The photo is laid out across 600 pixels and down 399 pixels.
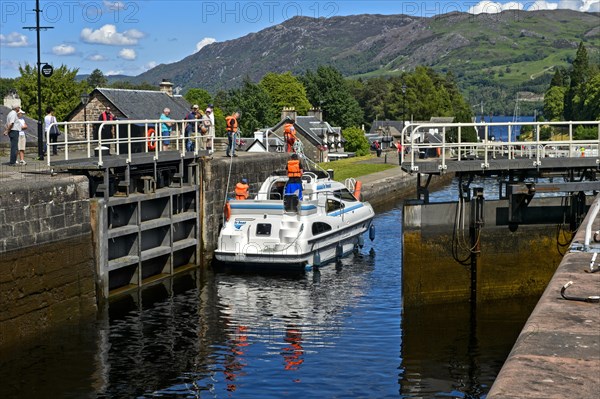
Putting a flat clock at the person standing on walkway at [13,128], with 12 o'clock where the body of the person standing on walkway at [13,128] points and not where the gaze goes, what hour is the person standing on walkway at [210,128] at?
the person standing on walkway at [210,128] is roughly at 11 o'clock from the person standing on walkway at [13,128].

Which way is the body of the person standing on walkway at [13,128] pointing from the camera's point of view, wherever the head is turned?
to the viewer's right

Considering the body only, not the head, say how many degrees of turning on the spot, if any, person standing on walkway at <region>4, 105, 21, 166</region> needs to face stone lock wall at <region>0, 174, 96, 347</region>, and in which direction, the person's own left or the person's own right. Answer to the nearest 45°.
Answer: approximately 90° to the person's own right

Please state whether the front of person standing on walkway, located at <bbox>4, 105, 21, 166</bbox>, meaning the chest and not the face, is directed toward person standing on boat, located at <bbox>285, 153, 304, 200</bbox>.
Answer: yes

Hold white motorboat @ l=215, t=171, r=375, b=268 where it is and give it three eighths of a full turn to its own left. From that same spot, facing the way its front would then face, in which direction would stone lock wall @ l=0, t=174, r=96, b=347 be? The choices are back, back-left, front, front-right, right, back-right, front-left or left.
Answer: front-left

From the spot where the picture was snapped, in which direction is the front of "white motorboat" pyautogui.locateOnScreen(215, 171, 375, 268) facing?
facing away from the viewer and to the right of the viewer
